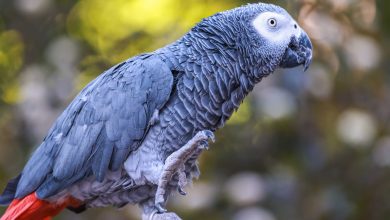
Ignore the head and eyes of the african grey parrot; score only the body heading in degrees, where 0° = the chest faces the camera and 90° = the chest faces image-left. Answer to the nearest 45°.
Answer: approximately 270°
